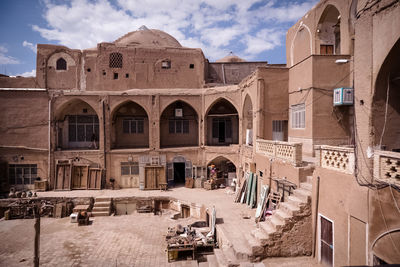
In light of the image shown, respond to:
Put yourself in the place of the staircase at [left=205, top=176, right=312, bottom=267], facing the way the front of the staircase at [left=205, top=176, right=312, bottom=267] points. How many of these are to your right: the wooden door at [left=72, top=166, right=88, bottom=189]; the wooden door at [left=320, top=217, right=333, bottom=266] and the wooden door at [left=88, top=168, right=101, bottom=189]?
2

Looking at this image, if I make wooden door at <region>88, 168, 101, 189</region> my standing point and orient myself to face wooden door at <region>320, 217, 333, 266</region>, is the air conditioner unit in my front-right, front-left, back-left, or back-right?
front-left

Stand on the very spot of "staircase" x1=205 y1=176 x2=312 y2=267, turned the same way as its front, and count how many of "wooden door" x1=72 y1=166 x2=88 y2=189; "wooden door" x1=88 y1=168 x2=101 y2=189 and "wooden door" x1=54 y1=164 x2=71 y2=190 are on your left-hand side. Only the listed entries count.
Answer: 0

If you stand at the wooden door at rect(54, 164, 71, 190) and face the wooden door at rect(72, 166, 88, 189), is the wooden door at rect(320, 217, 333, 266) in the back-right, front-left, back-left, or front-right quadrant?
front-right

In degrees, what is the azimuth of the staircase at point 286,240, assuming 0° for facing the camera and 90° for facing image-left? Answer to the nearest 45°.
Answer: approximately 45°

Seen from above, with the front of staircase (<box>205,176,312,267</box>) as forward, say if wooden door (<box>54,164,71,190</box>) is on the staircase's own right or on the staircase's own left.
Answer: on the staircase's own right

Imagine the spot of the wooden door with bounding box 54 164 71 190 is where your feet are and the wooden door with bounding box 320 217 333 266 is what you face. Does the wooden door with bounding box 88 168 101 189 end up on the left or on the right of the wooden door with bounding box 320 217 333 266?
left

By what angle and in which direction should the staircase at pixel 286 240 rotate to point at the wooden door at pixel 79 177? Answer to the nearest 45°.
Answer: approximately 90° to its right

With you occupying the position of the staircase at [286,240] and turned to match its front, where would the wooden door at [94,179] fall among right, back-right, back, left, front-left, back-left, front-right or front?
right
